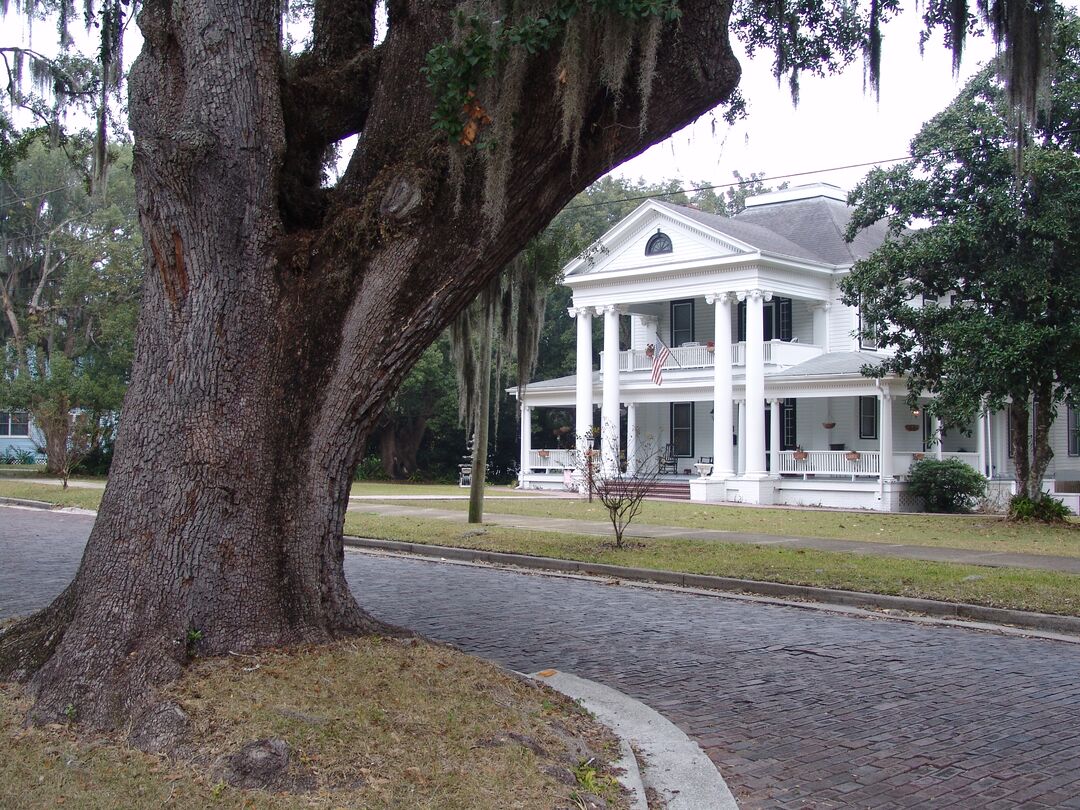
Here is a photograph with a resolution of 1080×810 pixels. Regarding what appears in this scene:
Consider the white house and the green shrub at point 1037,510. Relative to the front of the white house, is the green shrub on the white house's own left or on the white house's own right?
on the white house's own left

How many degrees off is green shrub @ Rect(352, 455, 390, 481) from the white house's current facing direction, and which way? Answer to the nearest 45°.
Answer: approximately 90° to its right

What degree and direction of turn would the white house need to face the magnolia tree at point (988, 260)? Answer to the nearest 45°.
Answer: approximately 90° to its left

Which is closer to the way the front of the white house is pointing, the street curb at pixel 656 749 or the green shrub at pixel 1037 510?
the street curb

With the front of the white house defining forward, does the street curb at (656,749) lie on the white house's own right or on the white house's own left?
on the white house's own left

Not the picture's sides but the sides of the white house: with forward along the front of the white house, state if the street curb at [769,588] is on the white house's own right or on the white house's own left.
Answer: on the white house's own left

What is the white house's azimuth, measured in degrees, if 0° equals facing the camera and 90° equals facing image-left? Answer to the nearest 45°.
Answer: approximately 45°
